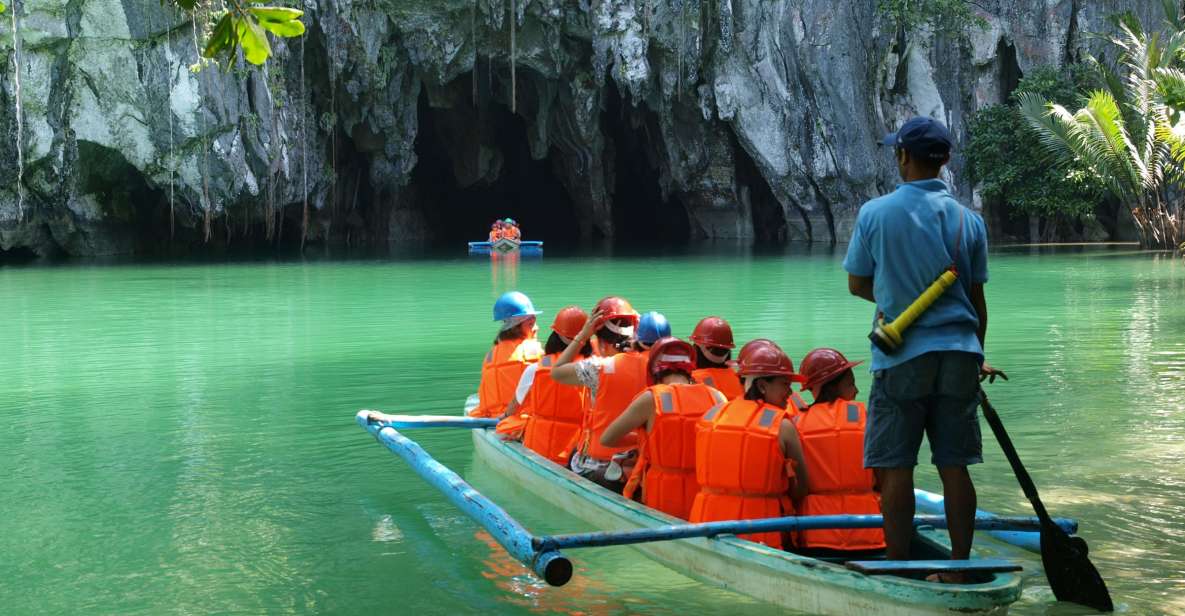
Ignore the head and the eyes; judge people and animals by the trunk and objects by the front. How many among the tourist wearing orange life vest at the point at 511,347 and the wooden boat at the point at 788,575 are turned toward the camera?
0

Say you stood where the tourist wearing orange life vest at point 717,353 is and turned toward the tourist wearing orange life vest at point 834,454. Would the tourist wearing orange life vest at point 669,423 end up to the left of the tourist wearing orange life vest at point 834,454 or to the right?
right

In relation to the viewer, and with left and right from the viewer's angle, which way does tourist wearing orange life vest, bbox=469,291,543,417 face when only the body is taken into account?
facing away from the viewer and to the right of the viewer

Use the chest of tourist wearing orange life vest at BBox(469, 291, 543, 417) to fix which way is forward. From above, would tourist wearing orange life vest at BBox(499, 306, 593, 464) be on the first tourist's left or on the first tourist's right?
on the first tourist's right

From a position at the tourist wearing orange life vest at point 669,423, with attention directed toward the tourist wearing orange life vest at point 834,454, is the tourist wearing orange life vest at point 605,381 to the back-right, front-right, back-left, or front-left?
back-left

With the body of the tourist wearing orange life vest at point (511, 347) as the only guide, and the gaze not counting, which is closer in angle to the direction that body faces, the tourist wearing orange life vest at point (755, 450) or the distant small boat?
the distant small boat

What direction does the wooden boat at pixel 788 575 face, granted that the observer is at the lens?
facing away from the viewer and to the left of the viewer

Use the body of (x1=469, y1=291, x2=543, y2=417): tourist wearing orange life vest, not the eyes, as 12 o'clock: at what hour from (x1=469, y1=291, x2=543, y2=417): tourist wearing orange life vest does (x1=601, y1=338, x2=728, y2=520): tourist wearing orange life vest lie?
(x1=601, y1=338, x2=728, y2=520): tourist wearing orange life vest is roughly at 4 o'clock from (x1=469, y1=291, x2=543, y2=417): tourist wearing orange life vest.
